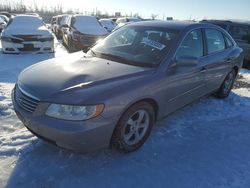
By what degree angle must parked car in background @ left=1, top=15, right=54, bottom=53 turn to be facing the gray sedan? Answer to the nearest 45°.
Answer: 0° — it already faces it

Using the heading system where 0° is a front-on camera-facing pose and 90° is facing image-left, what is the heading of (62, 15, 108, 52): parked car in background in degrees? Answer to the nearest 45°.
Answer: approximately 315°

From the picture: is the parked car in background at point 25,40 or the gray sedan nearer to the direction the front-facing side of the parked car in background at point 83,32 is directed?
the gray sedan

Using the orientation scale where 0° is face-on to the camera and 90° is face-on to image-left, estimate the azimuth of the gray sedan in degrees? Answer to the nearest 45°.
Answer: approximately 45°

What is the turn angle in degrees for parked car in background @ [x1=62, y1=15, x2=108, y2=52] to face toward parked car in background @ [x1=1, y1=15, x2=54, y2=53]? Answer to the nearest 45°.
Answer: approximately 90° to its right

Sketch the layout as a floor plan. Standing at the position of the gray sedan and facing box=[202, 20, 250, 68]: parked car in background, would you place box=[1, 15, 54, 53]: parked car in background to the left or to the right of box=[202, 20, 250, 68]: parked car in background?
left

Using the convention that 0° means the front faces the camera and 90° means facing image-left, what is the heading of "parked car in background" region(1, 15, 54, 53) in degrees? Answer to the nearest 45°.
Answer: approximately 0°
